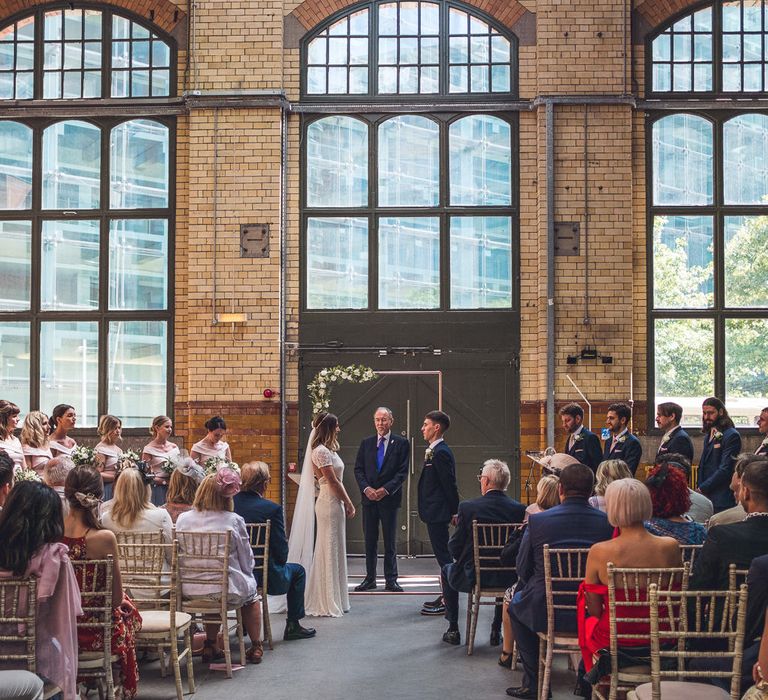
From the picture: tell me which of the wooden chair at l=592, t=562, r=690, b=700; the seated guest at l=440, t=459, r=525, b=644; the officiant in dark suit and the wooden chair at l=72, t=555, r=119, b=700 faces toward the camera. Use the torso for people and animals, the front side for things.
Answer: the officiant in dark suit

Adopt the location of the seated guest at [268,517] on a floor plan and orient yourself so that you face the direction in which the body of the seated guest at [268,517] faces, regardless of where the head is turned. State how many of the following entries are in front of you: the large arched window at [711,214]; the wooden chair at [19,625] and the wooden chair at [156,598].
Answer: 1

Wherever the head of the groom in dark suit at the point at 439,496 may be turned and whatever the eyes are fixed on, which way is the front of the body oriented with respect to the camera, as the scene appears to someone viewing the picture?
to the viewer's left

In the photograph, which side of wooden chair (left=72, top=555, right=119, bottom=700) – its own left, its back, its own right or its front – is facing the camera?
back

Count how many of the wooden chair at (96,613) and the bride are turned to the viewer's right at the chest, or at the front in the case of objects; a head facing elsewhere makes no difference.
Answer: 1

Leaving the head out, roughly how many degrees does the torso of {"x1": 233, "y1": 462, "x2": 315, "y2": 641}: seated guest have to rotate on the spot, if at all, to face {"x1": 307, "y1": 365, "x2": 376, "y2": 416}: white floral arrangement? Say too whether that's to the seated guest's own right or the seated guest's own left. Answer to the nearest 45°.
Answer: approximately 45° to the seated guest's own left

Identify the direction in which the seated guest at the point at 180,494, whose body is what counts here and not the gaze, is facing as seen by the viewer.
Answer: away from the camera

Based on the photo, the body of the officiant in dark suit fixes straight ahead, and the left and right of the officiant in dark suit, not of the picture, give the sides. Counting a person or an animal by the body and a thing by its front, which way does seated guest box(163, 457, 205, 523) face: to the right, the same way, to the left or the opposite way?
the opposite way

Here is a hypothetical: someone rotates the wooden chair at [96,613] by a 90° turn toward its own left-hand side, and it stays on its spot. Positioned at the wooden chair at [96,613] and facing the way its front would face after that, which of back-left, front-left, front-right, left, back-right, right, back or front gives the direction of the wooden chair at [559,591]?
back

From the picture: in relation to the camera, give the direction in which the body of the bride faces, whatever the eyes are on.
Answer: to the viewer's right

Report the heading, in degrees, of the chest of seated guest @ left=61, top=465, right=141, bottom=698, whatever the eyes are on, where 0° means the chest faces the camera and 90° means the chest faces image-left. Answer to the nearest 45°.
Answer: approximately 225°

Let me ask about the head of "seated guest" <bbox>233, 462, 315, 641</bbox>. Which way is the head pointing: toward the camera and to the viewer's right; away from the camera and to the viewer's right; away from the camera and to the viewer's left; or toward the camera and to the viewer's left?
away from the camera and to the viewer's right

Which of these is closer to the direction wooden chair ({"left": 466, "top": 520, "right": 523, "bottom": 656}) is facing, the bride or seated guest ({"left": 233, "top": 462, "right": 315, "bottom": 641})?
the bride

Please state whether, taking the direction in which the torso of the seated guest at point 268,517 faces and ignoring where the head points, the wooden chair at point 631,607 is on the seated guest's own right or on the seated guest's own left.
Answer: on the seated guest's own right

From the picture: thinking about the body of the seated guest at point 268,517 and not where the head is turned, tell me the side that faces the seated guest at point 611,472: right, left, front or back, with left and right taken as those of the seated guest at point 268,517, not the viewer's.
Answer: right

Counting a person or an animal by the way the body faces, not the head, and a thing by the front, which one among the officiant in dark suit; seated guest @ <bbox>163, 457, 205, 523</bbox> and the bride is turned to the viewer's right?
the bride
